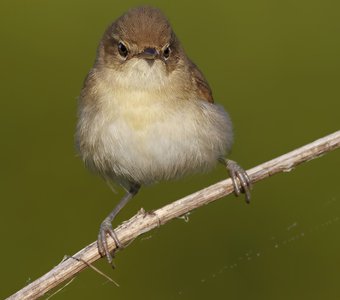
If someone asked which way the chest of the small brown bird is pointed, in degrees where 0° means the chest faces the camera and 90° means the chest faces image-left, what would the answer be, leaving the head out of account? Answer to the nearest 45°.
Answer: approximately 0°
